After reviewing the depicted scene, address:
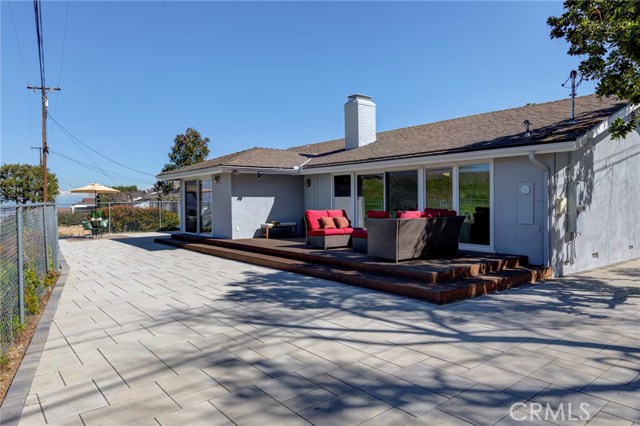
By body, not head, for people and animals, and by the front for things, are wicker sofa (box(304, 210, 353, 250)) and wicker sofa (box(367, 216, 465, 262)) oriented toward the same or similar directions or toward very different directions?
very different directions

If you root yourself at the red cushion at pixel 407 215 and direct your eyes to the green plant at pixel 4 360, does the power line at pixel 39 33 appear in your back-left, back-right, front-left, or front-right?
front-right

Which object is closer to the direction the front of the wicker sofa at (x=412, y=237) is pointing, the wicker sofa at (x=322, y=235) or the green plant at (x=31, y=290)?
the wicker sofa

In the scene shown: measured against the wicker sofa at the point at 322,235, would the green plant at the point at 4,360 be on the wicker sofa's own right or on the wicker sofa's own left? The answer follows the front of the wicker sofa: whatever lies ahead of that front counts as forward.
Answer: on the wicker sofa's own right

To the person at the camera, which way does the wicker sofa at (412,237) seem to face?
facing away from the viewer and to the left of the viewer

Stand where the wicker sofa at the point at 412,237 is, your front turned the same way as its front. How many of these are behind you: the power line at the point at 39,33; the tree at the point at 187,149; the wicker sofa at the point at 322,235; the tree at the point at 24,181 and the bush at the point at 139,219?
0

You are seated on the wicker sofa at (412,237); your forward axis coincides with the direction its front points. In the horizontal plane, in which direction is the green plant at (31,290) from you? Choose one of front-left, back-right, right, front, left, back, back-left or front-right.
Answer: left

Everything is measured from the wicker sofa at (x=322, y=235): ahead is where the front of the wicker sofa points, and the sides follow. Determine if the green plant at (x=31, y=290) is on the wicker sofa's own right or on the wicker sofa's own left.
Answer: on the wicker sofa's own right

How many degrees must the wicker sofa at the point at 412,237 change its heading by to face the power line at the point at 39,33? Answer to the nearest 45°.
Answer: approximately 45° to its left
